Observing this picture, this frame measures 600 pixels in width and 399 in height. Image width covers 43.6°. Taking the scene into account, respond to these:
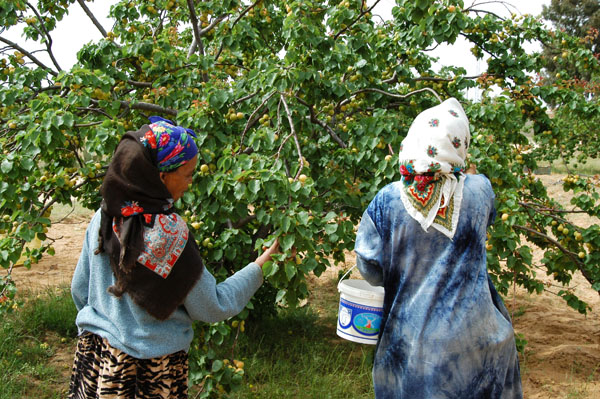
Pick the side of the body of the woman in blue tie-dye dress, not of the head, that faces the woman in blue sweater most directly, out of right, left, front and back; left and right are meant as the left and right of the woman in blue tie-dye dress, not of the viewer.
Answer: left

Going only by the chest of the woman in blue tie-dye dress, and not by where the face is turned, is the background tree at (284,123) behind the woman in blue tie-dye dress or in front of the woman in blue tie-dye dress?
in front

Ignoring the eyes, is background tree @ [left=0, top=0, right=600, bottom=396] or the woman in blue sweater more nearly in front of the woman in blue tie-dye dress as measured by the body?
the background tree

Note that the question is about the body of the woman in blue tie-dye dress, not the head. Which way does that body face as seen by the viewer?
away from the camera
